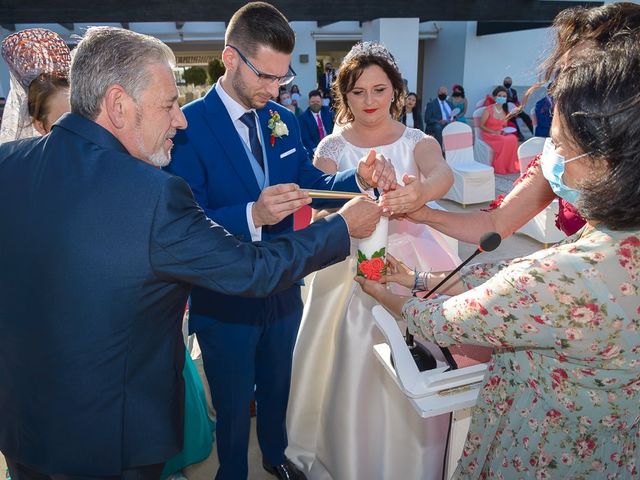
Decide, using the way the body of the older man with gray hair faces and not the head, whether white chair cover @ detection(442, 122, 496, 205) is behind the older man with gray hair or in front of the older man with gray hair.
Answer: in front

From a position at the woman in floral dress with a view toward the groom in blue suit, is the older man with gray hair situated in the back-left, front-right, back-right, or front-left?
front-left

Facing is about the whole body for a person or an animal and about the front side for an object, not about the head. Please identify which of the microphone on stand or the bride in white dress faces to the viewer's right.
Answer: the microphone on stand

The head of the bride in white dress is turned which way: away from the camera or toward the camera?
toward the camera

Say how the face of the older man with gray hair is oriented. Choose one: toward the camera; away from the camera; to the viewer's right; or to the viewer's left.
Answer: to the viewer's right

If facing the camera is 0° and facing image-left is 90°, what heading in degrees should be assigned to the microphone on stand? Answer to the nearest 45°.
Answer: approximately 270°

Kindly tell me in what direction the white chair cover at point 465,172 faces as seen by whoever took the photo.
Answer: facing the viewer and to the right of the viewer

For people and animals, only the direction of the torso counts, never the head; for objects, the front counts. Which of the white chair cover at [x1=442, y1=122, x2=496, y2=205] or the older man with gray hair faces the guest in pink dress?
the older man with gray hair

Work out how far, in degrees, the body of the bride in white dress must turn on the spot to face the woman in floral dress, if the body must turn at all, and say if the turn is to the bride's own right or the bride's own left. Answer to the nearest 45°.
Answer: approximately 45° to the bride's own left

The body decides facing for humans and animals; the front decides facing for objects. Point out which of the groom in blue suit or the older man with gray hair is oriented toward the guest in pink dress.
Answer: the older man with gray hair

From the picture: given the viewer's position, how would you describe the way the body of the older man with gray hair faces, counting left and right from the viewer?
facing away from the viewer and to the right of the viewer

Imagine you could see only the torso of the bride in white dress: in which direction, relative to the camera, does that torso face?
toward the camera

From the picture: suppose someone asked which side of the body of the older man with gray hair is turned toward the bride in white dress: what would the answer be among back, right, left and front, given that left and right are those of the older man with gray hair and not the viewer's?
front
